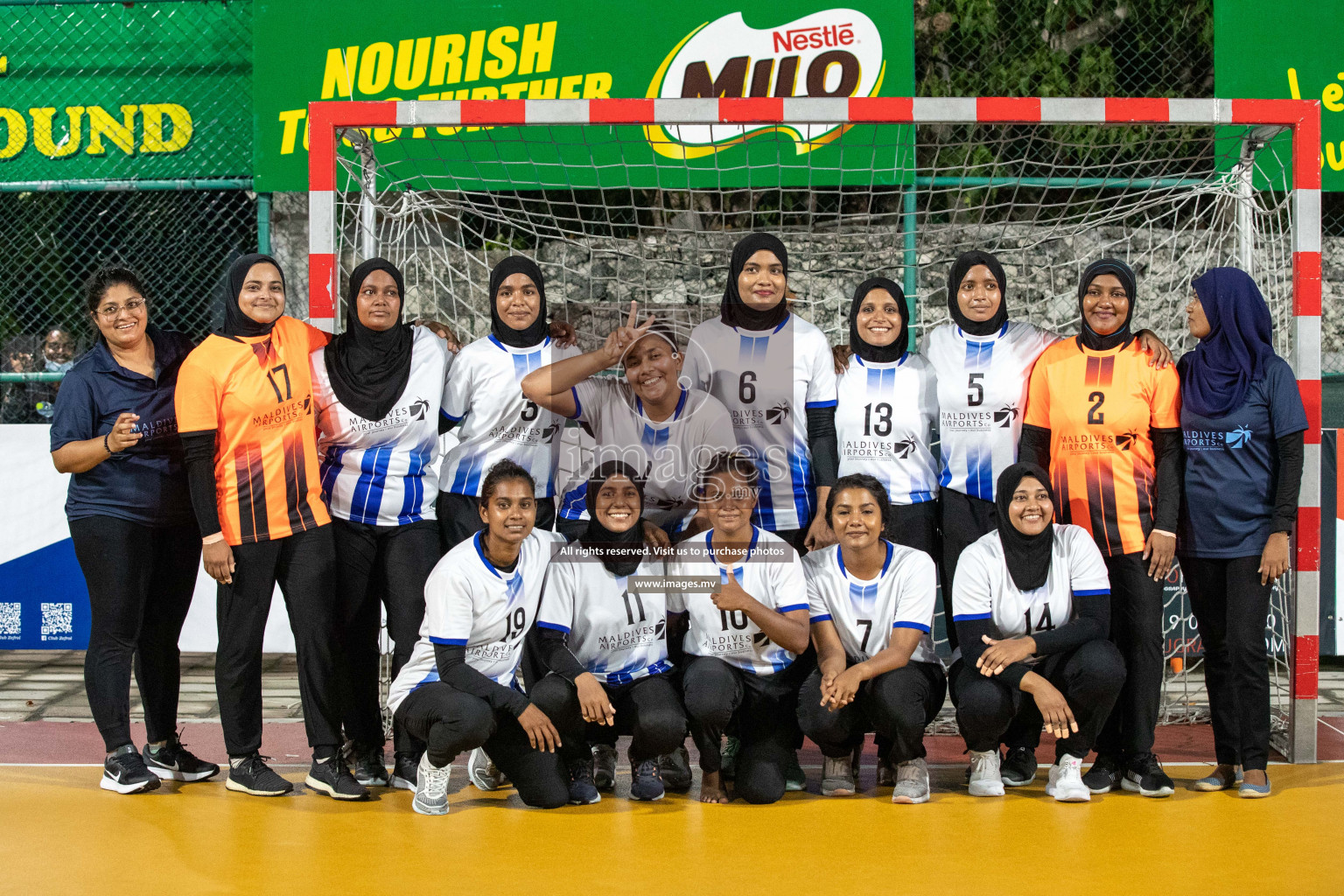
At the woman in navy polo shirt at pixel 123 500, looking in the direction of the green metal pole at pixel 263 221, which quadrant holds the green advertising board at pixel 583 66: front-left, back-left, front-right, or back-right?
front-right

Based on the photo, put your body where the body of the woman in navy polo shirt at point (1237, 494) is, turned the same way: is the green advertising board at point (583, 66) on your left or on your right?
on your right

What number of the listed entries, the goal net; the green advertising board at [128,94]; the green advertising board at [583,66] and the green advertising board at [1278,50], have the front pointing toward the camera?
4

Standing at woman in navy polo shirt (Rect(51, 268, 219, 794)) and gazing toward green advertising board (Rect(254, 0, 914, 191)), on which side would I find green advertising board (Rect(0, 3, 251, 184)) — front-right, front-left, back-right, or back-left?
front-left

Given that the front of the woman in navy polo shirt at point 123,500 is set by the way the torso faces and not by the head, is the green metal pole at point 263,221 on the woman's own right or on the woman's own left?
on the woman's own left

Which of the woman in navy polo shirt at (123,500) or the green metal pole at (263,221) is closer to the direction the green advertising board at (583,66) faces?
the woman in navy polo shirt

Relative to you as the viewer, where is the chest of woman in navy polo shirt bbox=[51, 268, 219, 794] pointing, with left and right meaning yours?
facing the viewer and to the right of the viewer

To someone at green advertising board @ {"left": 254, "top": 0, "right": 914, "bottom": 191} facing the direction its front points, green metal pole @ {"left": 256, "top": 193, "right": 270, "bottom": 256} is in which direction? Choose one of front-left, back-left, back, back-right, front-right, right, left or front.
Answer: right

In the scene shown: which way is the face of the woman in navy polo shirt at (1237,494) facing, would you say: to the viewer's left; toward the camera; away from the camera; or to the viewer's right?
to the viewer's left

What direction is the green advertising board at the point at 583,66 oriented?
toward the camera

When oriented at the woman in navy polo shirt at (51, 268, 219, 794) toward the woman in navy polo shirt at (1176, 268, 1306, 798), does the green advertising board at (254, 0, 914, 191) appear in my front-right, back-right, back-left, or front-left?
front-left

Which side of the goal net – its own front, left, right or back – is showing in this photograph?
front

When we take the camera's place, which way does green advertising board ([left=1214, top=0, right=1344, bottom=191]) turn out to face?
facing the viewer

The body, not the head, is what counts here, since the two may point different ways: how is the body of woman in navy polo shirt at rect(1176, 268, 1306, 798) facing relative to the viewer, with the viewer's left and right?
facing the viewer and to the left of the viewer
